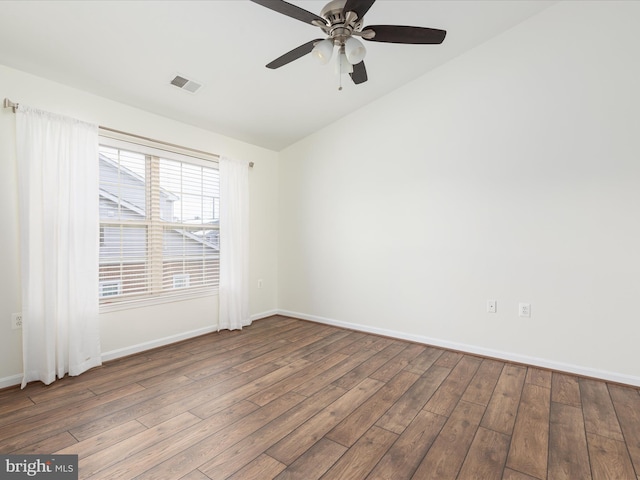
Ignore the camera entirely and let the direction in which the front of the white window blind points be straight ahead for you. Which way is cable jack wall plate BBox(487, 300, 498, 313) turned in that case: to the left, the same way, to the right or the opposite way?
to the right

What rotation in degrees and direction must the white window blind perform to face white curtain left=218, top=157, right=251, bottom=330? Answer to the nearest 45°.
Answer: approximately 45° to its left

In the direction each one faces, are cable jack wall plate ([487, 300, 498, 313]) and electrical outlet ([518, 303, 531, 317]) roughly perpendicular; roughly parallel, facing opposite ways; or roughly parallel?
roughly parallel

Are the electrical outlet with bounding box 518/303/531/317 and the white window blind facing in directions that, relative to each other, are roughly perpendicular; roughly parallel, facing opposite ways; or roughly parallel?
roughly perpendicular

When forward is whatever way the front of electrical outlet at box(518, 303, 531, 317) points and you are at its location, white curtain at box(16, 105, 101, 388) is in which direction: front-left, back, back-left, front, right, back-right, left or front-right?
front-right

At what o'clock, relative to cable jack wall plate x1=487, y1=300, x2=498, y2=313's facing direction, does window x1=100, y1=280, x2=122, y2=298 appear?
The window is roughly at 2 o'clock from the cable jack wall plate.

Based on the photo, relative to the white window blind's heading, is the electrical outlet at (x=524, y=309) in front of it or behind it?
in front

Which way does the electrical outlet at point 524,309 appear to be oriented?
toward the camera

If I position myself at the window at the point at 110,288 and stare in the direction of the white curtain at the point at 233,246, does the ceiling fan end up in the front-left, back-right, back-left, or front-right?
front-right

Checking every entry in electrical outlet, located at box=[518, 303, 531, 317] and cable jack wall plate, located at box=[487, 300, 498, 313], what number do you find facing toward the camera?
2

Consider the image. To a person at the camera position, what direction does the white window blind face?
facing the viewer and to the right of the viewer

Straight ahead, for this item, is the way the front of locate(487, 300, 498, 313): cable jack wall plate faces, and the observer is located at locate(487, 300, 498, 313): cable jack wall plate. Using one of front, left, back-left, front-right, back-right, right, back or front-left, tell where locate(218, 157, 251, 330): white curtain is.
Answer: right
